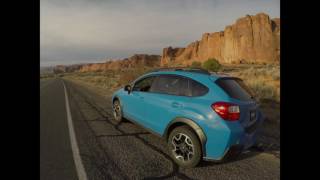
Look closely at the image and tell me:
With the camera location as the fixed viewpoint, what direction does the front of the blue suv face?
facing away from the viewer and to the left of the viewer
